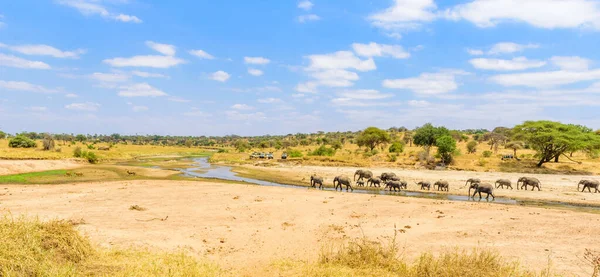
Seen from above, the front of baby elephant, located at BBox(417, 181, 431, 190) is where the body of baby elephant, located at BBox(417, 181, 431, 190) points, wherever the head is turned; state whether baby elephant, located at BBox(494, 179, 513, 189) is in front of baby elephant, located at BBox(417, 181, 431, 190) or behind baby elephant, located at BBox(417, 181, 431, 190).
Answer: behind

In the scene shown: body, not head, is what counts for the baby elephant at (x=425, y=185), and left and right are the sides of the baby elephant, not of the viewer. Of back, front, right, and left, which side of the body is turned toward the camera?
left

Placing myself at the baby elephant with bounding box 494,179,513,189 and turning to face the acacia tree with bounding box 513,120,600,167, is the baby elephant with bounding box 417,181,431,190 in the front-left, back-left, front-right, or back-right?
back-left

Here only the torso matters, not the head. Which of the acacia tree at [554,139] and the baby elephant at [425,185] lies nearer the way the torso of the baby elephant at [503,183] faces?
the baby elephant

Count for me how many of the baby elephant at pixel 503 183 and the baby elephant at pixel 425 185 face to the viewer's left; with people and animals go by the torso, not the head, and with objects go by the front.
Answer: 2

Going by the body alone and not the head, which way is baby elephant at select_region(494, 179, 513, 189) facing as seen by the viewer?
to the viewer's left
